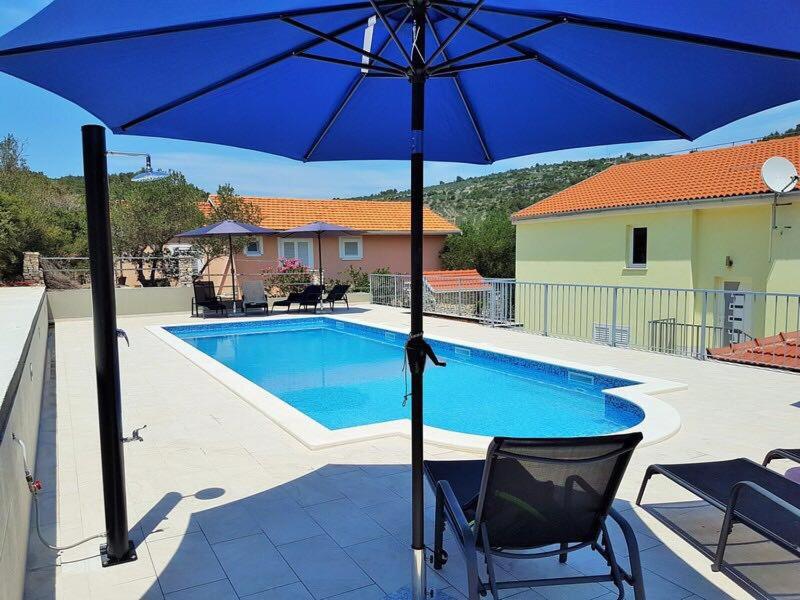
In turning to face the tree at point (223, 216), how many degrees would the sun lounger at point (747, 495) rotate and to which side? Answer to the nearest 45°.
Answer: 0° — it already faces it

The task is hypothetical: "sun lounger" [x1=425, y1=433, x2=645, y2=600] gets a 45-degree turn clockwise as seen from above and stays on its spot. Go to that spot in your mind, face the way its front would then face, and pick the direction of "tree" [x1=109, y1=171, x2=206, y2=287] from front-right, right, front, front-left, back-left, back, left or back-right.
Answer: front-left

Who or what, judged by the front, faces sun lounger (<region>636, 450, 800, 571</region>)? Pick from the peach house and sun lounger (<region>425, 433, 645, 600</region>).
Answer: the peach house

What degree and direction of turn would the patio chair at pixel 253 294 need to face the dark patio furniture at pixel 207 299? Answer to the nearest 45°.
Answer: approximately 90° to its right

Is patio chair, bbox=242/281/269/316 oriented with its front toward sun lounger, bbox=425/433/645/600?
yes

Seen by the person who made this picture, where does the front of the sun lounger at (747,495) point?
facing away from the viewer and to the left of the viewer

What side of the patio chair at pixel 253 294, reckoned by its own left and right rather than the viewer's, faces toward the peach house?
back

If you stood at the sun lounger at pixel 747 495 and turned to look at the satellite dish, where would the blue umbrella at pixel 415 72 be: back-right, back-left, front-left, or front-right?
back-left

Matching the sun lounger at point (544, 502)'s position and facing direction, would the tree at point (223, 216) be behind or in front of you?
in front

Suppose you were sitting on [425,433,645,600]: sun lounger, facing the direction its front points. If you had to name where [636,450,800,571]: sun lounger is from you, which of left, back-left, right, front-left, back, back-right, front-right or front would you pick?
right

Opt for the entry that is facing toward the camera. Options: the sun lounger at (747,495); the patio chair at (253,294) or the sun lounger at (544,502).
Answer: the patio chair

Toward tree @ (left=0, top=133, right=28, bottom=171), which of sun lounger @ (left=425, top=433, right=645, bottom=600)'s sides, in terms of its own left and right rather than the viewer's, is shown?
front
